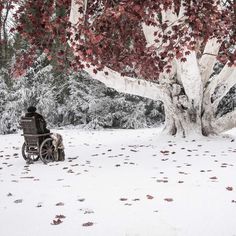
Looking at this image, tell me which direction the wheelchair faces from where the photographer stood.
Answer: facing away from the viewer and to the right of the viewer
